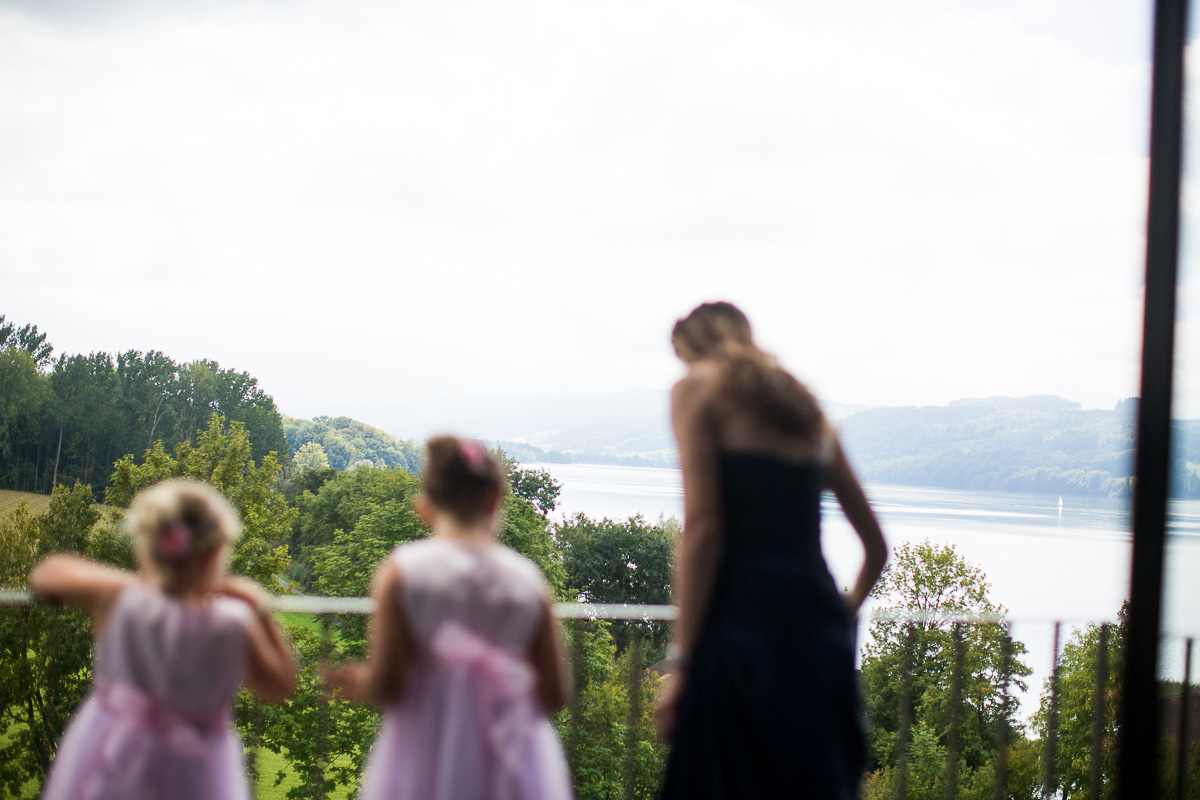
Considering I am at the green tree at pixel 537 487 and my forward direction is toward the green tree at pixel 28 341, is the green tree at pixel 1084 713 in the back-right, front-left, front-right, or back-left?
back-left

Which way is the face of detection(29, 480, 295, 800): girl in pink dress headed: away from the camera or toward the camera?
away from the camera

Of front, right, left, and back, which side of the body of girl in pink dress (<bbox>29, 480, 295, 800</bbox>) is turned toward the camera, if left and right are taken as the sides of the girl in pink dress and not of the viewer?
back

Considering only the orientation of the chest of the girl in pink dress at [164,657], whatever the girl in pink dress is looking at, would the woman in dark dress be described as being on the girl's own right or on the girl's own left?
on the girl's own right

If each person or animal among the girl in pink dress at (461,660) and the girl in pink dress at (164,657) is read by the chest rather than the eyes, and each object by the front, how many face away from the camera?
2

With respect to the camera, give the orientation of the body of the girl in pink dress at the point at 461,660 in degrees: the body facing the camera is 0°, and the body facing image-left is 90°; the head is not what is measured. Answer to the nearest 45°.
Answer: approximately 180°

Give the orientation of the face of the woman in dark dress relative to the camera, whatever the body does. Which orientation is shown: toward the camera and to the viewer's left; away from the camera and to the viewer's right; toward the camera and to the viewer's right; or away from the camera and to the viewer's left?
away from the camera and to the viewer's left

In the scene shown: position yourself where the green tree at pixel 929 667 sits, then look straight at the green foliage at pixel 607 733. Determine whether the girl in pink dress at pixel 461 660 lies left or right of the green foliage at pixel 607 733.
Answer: left

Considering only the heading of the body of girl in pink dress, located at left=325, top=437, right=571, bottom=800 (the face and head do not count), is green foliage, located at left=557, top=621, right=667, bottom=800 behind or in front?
in front

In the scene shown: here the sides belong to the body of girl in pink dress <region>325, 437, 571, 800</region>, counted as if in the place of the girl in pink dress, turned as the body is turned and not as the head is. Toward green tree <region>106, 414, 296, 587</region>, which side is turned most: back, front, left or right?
front
